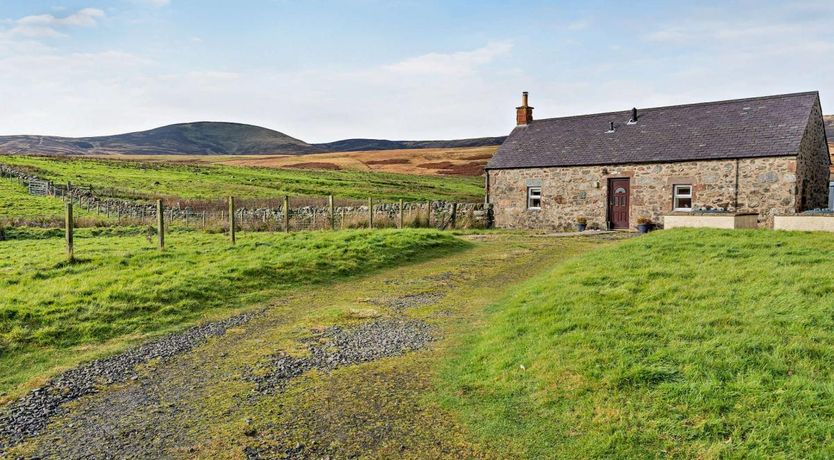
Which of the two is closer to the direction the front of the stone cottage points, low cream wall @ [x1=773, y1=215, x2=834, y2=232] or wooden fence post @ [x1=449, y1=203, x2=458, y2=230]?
the low cream wall

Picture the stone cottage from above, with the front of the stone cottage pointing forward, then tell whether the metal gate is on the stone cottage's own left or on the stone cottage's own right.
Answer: on the stone cottage's own right

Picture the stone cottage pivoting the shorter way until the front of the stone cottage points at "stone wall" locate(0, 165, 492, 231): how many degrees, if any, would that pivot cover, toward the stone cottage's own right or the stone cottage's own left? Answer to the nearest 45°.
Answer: approximately 90° to the stone cottage's own right

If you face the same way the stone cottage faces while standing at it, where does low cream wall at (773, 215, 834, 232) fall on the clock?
The low cream wall is roughly at 11 o'clock from the stone cottage.

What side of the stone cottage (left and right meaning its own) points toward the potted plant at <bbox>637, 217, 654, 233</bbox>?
front

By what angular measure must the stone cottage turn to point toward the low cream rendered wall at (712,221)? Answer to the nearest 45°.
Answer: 0° — it already faces it

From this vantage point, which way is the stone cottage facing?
toward the camera

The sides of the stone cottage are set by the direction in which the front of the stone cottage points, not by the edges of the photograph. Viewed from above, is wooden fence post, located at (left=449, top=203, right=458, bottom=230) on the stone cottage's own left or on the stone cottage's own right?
on the stone cottage's own right

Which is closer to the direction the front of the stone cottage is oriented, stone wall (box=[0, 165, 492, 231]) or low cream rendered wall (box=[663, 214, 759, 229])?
the low cream rendered wall
